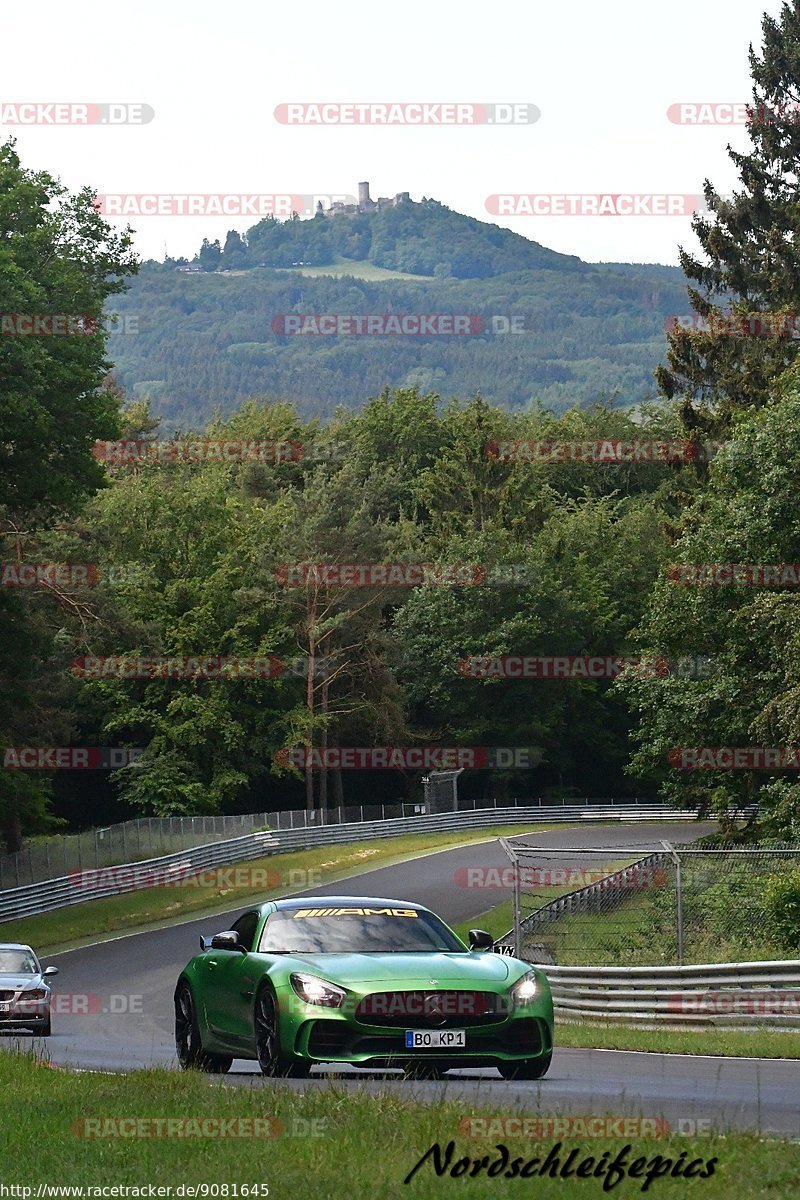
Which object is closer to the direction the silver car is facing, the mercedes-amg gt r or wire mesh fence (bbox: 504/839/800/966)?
the mercedes-amg gt r

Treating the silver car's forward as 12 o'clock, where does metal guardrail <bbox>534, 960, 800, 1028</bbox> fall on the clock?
The metal guardrail is roughly at 10 o'clock from the silver car.

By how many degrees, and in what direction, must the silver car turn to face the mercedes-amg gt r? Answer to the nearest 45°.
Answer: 0° — it already faces it

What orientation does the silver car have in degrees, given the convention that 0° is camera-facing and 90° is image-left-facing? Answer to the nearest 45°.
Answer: approximately 0°

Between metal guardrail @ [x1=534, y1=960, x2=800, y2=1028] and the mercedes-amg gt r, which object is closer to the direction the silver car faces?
the mercedes-amg gt r

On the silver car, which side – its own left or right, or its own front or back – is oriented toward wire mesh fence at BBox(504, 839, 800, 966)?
left
